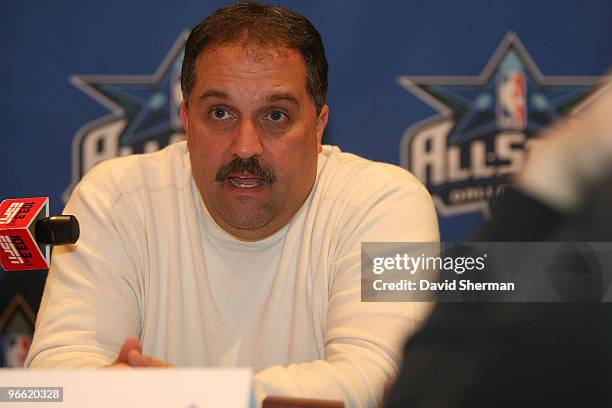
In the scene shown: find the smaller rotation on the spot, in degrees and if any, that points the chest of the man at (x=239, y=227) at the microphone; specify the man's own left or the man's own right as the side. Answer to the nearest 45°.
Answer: approximately 45° to the man's own right

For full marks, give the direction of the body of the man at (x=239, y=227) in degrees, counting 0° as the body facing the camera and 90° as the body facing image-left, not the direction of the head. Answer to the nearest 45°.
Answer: approximately 0°

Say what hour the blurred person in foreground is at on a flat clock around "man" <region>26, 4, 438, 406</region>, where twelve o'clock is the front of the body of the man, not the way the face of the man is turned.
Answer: The blurred person in foreground is roughly at 12 o'clock from the man.
